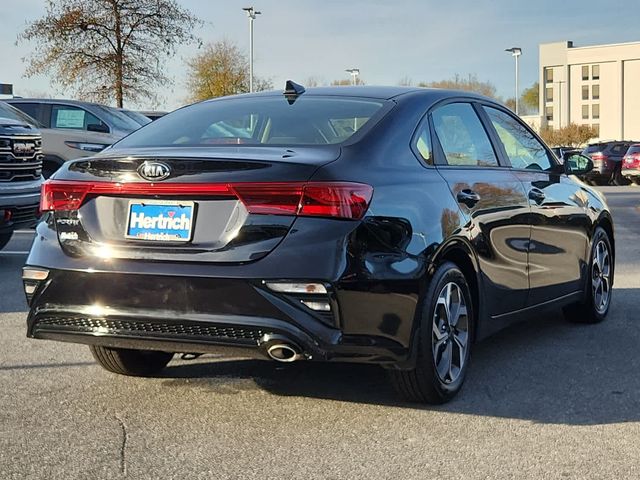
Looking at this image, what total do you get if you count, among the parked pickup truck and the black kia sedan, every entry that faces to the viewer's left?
0

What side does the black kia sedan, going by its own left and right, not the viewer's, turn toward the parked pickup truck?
left

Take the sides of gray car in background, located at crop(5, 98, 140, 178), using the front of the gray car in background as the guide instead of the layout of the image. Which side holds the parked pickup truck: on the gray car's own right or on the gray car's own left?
on the gray car's own right

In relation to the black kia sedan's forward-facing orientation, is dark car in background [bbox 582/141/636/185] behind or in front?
in front

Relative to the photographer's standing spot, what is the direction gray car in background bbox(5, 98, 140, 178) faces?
facing the viewer and to the right of the viewer

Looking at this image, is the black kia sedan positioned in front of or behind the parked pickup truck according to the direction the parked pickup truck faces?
in front

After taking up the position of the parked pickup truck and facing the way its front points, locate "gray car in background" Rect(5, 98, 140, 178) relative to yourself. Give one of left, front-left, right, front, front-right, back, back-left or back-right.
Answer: back-left

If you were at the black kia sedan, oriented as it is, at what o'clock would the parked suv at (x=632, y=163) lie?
The parked suv is roughly at 11 o'clock from the black kia sedan.

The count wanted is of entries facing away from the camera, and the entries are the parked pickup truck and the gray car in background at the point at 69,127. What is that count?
0

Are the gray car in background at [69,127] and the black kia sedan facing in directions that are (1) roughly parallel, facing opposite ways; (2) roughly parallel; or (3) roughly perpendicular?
roughly perpendicular

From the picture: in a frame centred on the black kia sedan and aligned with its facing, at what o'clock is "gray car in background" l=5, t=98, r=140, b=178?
The gray car in background is roughly at 10 o'clock from the black kia sedan.

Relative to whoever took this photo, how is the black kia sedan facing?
facing away from the viewer and to the right of the viewer

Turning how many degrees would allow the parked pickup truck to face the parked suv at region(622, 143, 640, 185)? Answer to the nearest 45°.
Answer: approximately 90° to its left
